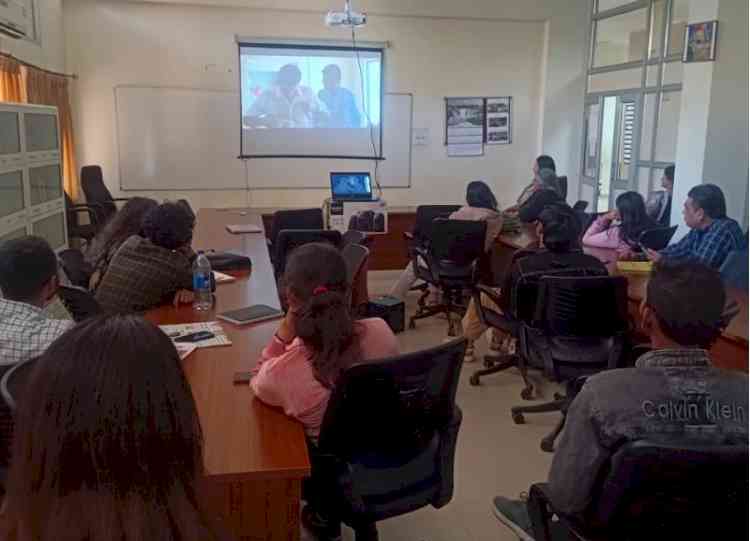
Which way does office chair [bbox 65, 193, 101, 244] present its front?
to the viewer's right

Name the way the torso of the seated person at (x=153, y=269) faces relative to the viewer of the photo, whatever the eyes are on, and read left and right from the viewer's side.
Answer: facing away from the viewer and to the right of the viewer

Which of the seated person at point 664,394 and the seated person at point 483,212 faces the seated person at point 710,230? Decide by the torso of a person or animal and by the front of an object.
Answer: the seated person at point 664,394

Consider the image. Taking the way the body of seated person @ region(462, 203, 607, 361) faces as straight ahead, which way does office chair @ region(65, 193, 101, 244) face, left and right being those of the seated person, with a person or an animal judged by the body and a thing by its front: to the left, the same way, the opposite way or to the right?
to the right

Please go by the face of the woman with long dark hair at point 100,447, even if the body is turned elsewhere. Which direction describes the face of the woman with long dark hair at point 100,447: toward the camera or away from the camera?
away from the camera

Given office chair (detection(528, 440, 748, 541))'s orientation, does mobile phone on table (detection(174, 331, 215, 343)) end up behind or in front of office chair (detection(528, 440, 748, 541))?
in front

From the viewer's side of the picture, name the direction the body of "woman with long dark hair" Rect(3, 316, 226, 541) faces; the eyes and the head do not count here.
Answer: away from the camera

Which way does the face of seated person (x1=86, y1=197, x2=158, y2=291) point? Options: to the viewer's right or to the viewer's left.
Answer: to the viewer's right

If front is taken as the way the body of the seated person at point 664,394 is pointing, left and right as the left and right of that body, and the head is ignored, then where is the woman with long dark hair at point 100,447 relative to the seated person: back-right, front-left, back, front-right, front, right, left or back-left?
back-left

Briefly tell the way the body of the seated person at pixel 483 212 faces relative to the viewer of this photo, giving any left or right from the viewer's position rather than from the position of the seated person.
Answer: facing away from the viewer and to the left of the viewer

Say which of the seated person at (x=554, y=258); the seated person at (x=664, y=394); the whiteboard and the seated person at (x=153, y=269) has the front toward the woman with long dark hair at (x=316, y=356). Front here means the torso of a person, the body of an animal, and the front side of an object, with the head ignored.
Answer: the whiteboard

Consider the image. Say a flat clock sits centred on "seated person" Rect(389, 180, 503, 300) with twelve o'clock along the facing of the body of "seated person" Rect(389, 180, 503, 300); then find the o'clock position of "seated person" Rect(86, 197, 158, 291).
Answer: "seated person" Rect(86, 197, 158, 291) is roughly at 9 o'clock from "seated person" Rect(389, 180, 503, 300).

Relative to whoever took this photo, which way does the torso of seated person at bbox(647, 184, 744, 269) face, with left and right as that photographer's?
facing to the left of the viewer

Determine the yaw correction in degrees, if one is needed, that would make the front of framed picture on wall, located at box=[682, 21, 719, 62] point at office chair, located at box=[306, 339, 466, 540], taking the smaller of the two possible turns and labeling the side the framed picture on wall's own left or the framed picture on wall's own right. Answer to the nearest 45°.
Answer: approximately 45° to the framed picture on wall's own left
